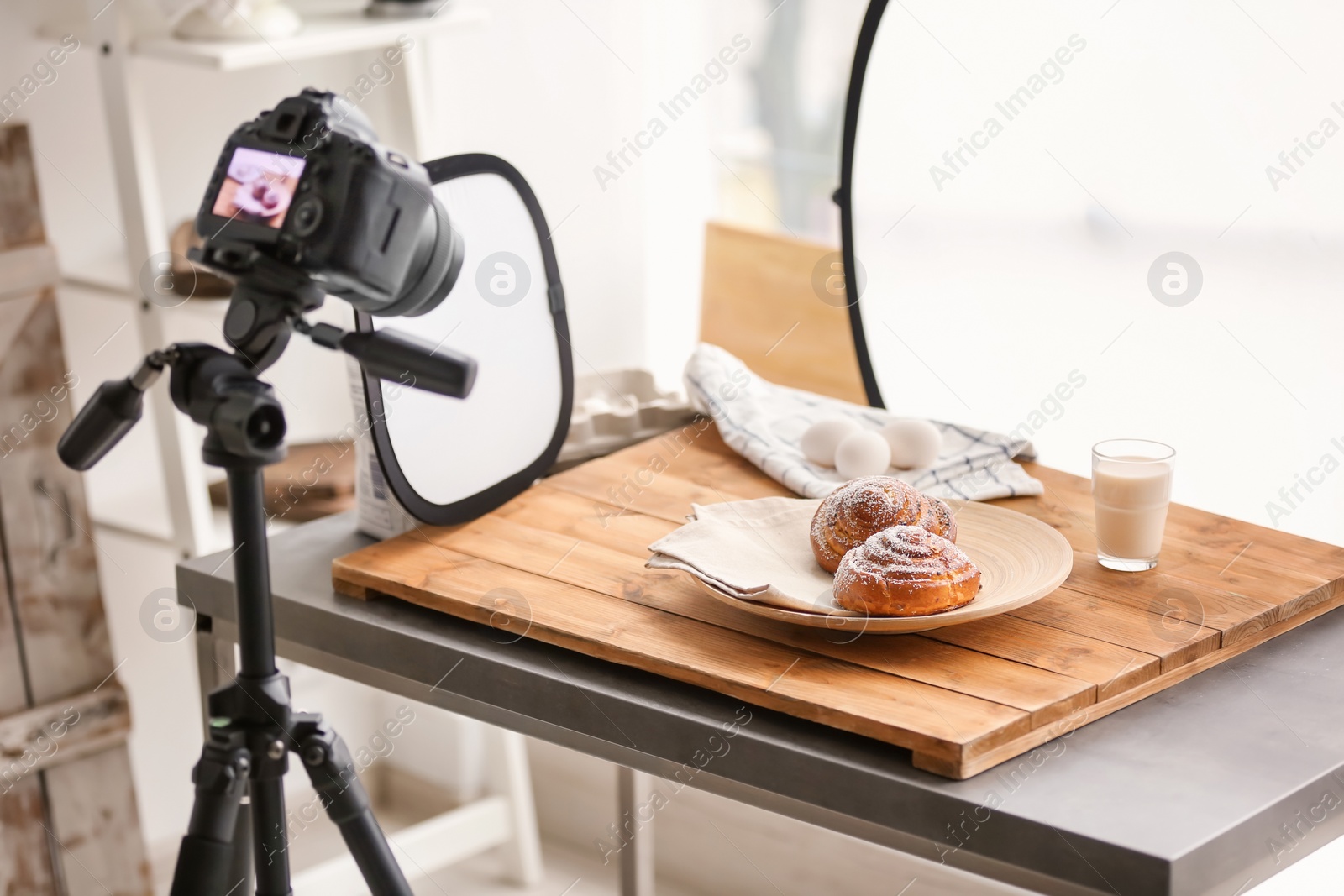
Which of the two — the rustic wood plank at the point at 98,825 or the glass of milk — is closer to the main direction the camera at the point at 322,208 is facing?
the glass of milk

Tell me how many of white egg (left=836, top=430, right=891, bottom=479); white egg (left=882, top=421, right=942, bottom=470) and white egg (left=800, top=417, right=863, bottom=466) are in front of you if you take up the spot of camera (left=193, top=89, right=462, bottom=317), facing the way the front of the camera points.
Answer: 3

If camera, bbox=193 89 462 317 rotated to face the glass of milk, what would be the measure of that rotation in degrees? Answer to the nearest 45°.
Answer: approximately 45° to its right

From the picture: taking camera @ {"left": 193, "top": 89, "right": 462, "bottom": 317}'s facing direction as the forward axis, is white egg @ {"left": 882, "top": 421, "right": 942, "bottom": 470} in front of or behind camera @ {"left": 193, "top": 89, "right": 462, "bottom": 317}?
in front

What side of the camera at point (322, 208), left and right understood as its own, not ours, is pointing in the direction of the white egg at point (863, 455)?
front

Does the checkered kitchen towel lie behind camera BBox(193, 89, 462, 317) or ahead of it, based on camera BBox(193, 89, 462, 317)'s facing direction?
ahead

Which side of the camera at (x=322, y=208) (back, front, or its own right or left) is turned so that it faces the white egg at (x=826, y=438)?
front

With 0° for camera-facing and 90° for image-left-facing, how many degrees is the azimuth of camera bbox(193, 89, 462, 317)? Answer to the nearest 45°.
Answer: approximately 225°
